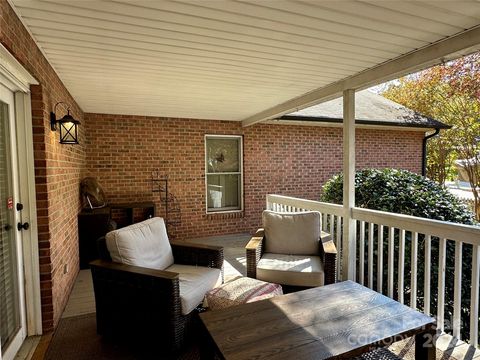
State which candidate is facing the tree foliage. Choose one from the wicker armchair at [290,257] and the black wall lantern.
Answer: the black wall lantern

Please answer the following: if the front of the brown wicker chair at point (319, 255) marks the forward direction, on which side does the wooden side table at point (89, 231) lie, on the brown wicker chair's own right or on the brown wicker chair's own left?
on the brown wicker chair's own right

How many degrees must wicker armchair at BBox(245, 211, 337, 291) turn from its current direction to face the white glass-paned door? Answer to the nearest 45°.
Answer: approximately 45° to its right

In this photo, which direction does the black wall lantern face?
to the viewer's right

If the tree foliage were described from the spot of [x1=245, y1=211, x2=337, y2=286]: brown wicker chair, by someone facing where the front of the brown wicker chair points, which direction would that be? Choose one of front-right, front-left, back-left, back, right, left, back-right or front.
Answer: back-left

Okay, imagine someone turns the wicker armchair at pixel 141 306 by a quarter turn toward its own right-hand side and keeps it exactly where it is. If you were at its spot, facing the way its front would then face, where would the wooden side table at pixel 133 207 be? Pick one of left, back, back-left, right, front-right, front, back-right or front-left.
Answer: back-right

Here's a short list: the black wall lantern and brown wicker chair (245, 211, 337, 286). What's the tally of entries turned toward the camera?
1

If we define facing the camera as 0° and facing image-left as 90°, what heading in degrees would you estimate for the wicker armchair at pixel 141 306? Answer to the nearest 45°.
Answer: approximately 315°

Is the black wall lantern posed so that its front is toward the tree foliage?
yes
